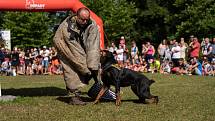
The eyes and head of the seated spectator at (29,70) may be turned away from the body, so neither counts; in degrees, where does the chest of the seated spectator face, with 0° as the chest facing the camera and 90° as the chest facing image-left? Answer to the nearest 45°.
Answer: approximately 0°

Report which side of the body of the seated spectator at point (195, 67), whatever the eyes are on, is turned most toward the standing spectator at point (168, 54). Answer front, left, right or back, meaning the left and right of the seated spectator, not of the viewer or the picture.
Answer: right

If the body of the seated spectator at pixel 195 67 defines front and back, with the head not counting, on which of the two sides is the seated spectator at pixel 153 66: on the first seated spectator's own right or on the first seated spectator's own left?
on the first seated spectator's own right

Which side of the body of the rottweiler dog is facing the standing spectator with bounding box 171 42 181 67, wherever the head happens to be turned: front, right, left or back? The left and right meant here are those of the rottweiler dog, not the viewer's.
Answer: right

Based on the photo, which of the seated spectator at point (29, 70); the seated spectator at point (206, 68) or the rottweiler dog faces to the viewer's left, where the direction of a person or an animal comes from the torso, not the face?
the rottweiler dog

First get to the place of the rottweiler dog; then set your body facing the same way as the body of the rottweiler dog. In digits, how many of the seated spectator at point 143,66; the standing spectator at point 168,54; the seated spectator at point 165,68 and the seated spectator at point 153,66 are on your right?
4

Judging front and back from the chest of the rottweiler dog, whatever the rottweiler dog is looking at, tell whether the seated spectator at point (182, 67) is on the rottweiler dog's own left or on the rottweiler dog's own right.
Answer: on the rottweiler dog's own right

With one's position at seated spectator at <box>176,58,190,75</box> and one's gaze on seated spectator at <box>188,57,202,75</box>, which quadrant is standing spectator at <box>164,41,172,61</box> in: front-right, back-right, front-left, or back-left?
back-left

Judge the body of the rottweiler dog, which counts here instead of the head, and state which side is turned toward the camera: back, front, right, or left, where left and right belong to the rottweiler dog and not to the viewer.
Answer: left
